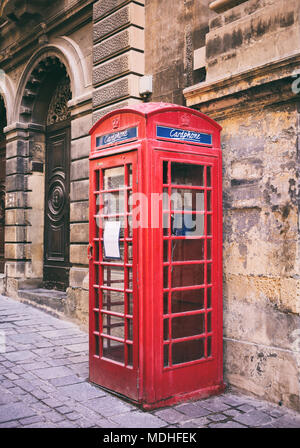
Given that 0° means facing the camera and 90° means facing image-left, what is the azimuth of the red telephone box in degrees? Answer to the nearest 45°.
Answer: approximately 45°
